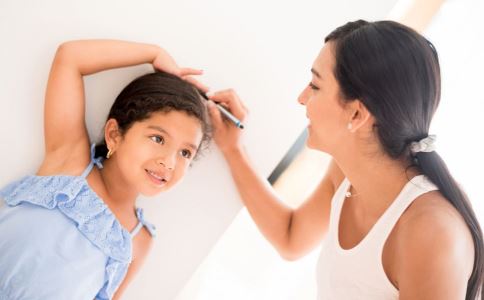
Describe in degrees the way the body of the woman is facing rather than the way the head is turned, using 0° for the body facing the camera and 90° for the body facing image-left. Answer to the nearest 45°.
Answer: approximately 45°

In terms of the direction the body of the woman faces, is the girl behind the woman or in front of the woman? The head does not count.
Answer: in front

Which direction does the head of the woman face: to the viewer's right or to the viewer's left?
to the viewer's left
